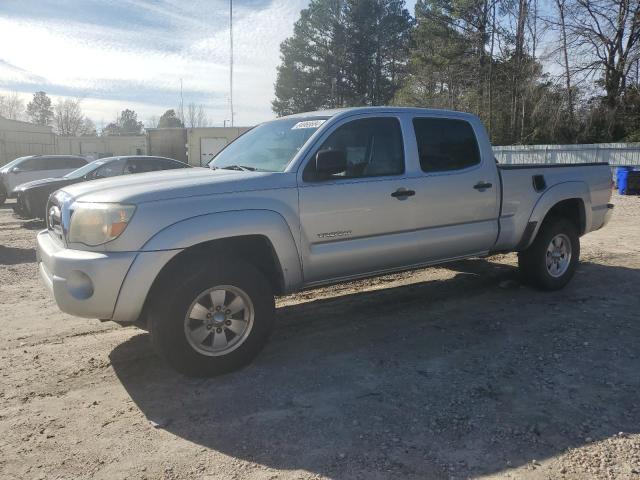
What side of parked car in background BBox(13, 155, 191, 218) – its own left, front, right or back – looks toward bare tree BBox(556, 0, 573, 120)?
back

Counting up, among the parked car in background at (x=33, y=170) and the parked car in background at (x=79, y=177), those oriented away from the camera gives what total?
0

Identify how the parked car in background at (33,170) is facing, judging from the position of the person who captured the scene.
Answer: facing the viewer and to the left of the viewer

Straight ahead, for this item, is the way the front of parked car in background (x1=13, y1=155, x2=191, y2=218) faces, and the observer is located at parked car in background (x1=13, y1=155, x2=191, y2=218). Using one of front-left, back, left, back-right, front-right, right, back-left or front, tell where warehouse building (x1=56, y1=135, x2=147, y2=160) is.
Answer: back-right

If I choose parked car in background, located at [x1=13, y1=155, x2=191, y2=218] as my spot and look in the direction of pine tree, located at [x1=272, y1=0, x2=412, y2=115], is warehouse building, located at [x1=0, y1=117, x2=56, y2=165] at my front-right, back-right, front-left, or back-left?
front-left

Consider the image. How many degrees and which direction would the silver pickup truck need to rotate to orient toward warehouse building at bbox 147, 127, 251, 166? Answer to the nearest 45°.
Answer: approximately 135° to its right

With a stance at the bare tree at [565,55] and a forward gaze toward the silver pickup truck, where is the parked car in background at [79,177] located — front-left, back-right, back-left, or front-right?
front-right

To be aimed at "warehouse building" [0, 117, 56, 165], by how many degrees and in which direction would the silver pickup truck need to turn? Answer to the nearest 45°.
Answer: approximately 90° to its right

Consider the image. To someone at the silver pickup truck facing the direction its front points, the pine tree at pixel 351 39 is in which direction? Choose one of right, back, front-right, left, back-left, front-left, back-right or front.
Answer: back-right
